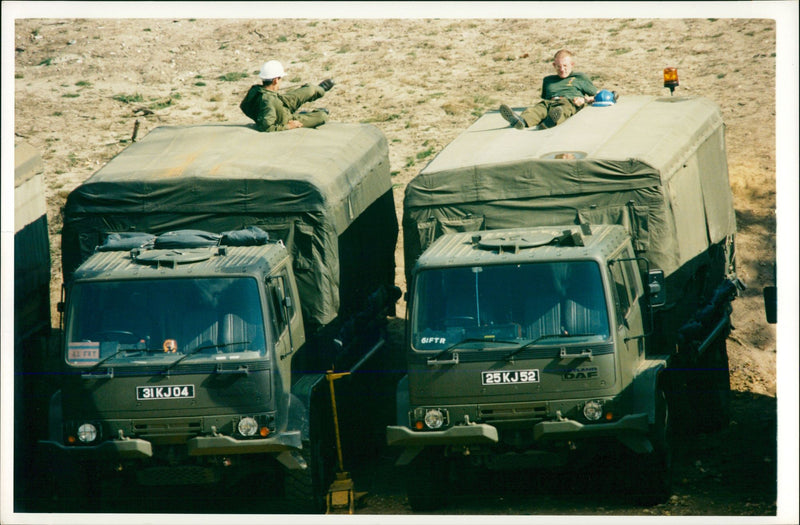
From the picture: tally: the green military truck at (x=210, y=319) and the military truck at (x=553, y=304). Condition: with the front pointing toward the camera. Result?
2

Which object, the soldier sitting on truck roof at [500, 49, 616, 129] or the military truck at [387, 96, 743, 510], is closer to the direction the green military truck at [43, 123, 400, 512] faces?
the military truck

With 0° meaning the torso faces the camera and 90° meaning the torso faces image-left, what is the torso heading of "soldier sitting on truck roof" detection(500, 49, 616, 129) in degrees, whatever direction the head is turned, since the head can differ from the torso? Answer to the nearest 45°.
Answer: approximately 45°
